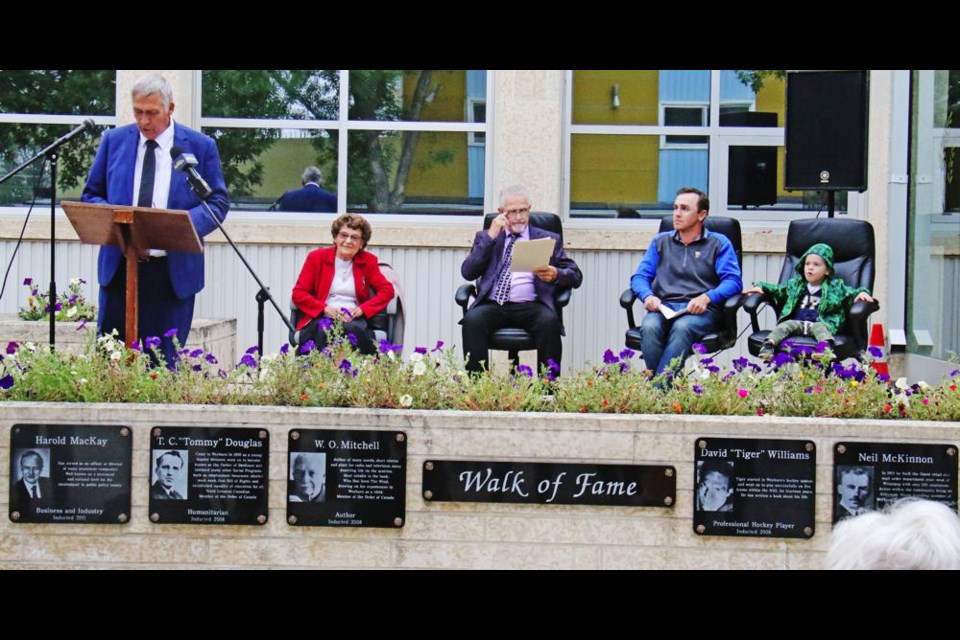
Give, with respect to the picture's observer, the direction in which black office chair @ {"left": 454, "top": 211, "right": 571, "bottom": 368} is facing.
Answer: facing the viewer

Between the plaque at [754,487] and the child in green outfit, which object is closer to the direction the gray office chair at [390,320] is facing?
the plaque

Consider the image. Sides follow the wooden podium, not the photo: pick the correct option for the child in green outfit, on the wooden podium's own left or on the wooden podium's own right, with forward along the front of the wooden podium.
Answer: on the wooden podium's own left

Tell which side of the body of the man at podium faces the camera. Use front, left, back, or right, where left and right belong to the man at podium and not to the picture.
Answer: front

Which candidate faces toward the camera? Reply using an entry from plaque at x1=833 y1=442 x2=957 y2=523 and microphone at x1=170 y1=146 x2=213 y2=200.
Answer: the plaque

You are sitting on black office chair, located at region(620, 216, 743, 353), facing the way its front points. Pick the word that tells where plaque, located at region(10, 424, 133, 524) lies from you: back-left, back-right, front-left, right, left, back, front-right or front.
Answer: front

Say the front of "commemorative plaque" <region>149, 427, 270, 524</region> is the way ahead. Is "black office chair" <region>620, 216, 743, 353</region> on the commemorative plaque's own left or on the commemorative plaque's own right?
on the commemorative plaque's own left

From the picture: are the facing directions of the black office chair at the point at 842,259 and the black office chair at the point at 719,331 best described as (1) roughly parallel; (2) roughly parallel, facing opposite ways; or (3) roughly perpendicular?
roughly parallel

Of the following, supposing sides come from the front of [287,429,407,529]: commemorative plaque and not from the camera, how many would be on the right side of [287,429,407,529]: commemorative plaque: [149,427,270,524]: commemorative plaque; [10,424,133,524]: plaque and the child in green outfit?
2

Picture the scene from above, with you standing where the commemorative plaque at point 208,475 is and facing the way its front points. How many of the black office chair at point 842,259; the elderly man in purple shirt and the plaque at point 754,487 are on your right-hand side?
0

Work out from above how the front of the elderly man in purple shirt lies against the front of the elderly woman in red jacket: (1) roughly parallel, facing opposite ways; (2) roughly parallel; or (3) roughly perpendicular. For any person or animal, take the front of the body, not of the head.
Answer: roughly parallel

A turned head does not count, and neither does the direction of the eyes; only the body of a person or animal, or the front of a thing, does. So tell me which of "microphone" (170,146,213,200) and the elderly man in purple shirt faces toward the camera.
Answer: the elderly man in purple shirt

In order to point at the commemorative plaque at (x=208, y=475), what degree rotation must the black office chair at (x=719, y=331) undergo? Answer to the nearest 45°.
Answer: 0° — it already faces it

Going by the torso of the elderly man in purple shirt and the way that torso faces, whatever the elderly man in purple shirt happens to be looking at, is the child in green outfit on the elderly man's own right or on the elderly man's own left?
on the elderly man's own left

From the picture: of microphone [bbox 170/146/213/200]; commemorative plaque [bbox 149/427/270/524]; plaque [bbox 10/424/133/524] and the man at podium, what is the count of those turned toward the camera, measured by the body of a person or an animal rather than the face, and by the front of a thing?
3

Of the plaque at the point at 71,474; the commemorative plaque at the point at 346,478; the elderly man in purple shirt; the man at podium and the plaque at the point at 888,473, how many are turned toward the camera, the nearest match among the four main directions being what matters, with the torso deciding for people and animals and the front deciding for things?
5

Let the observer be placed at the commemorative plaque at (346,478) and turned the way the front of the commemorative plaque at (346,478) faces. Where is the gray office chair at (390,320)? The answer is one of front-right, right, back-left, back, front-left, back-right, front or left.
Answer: back

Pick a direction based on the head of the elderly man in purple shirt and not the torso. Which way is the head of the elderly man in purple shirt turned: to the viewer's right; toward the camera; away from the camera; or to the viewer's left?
toward the camera

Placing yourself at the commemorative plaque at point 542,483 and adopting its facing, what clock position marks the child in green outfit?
The child in green outfit is roughly at 7 o'clock from the commemorative plaque.

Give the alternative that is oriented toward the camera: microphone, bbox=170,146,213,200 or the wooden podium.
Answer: the wooden podium
